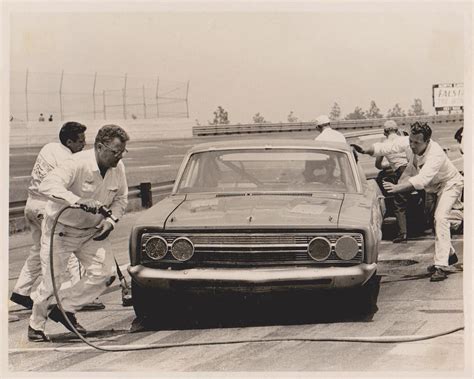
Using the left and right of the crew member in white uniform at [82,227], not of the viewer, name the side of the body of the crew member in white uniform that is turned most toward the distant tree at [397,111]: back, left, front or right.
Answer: left

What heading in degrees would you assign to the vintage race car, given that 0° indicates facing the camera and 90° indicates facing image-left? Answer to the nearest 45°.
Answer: approximately 0°

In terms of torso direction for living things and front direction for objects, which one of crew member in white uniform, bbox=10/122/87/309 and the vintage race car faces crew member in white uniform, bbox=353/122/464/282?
crew member in white uniform, bbox=10/122/87/309

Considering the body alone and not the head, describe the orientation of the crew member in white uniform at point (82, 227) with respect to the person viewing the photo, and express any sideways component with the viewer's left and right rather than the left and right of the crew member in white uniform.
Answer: facing the viewer and to the right of the viewer

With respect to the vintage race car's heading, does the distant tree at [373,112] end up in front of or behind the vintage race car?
behind

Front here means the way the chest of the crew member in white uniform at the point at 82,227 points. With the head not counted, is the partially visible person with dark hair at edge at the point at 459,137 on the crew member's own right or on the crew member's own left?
on the crew member's own left

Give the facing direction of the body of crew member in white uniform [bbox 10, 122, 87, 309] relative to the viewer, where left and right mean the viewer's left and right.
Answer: facing to the right of the viewer

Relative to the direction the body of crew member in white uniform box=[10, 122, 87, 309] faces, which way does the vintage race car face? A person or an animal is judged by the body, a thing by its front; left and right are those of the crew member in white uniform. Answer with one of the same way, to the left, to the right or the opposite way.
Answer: to the right

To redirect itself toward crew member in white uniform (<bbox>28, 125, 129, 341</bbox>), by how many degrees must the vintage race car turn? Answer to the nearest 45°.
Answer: approximately 90° to its right

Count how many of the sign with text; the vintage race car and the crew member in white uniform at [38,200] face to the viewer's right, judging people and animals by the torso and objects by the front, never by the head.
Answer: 1

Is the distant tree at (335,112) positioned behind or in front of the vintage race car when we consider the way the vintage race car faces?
behind

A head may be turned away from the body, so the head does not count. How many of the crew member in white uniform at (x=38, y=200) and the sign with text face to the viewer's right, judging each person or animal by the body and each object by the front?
1

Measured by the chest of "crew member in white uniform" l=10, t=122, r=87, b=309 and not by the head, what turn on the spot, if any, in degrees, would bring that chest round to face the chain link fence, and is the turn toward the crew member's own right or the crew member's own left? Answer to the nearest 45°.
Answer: approximately 90° to the crew member's own left
